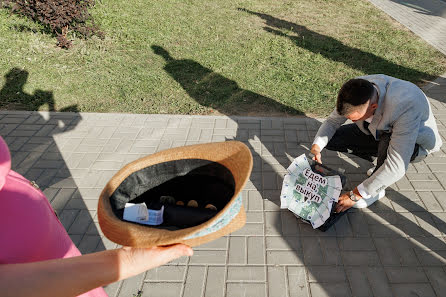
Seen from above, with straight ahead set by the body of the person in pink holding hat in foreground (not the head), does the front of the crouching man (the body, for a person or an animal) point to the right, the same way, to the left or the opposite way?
the opposite way

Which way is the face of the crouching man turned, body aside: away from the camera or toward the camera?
toward the camera

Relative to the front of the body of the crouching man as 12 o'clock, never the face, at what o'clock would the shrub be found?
The shrub is roughly at 2 o'clock from the crouching man.

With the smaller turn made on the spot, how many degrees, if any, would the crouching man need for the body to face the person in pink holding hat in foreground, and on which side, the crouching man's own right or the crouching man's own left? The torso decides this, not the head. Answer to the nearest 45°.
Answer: approximately 45° to the crouching man's own left

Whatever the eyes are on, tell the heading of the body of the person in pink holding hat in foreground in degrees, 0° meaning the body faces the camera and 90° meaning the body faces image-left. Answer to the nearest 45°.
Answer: approximately 270°

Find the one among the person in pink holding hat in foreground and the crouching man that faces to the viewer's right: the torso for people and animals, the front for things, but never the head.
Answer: the person in pink holding hat in foreground

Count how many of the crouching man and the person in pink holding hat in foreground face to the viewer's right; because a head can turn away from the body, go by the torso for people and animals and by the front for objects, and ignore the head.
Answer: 1

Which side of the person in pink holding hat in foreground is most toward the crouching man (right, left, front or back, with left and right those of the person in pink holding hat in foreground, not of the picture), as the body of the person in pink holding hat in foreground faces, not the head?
front

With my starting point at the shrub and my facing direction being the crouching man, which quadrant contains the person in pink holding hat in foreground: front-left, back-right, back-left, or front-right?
front-right

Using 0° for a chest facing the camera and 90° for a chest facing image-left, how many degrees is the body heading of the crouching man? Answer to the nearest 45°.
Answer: approximately 45°

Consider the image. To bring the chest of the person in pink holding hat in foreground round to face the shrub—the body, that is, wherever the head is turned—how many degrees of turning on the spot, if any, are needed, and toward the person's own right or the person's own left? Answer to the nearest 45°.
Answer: approximately 90° to the person's own left

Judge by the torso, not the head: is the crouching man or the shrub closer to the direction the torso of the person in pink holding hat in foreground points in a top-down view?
the crouching man
